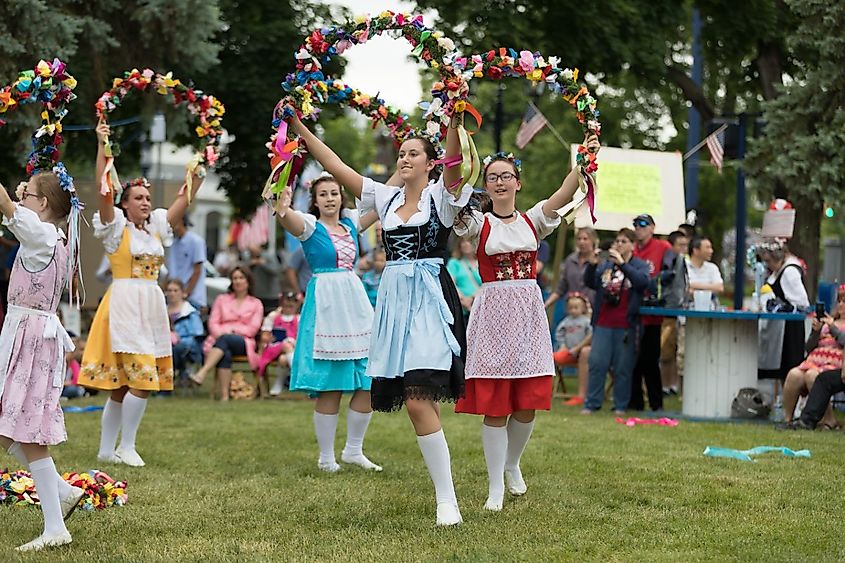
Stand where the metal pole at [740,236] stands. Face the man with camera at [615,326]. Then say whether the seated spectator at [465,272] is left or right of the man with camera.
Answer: right

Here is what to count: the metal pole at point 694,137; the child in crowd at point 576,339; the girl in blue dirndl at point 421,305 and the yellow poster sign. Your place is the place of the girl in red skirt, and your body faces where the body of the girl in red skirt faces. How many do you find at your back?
3

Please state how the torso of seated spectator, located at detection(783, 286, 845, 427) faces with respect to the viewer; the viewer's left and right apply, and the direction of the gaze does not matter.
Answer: facing the viewer and to the left of the viewer

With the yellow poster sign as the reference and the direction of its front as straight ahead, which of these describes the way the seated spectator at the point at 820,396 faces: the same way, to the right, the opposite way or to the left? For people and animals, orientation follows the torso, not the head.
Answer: to the right

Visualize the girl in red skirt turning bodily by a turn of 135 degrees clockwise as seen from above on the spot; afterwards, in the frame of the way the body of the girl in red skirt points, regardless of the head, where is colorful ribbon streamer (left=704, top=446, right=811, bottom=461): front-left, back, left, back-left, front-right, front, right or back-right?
right

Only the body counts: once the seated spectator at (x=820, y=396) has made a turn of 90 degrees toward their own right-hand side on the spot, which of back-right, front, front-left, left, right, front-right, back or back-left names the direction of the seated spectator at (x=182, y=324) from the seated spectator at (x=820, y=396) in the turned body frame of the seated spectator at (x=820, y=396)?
left

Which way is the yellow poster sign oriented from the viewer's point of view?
toward the camera

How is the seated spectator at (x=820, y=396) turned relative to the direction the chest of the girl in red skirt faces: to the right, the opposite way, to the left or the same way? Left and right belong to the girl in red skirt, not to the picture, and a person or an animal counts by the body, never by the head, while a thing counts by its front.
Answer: to the right

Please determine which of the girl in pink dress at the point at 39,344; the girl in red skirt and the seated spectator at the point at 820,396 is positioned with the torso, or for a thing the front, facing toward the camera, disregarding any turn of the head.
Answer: the girl in red skirt

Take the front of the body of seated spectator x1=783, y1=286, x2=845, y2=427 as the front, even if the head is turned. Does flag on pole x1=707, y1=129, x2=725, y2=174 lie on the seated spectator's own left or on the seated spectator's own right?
on the seated spectator's own right

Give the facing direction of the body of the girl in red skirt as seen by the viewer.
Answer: toward the camera

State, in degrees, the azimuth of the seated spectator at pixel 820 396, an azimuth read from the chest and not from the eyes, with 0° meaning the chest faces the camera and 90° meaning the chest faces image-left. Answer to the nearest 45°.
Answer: approximately 90°

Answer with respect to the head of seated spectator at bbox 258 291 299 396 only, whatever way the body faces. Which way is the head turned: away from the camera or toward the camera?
toward the camera

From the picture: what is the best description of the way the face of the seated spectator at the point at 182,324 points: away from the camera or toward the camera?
toward the camera

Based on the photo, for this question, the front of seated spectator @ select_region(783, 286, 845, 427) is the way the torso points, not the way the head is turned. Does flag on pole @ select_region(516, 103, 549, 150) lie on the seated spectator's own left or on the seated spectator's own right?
on the seated spectator's own right
